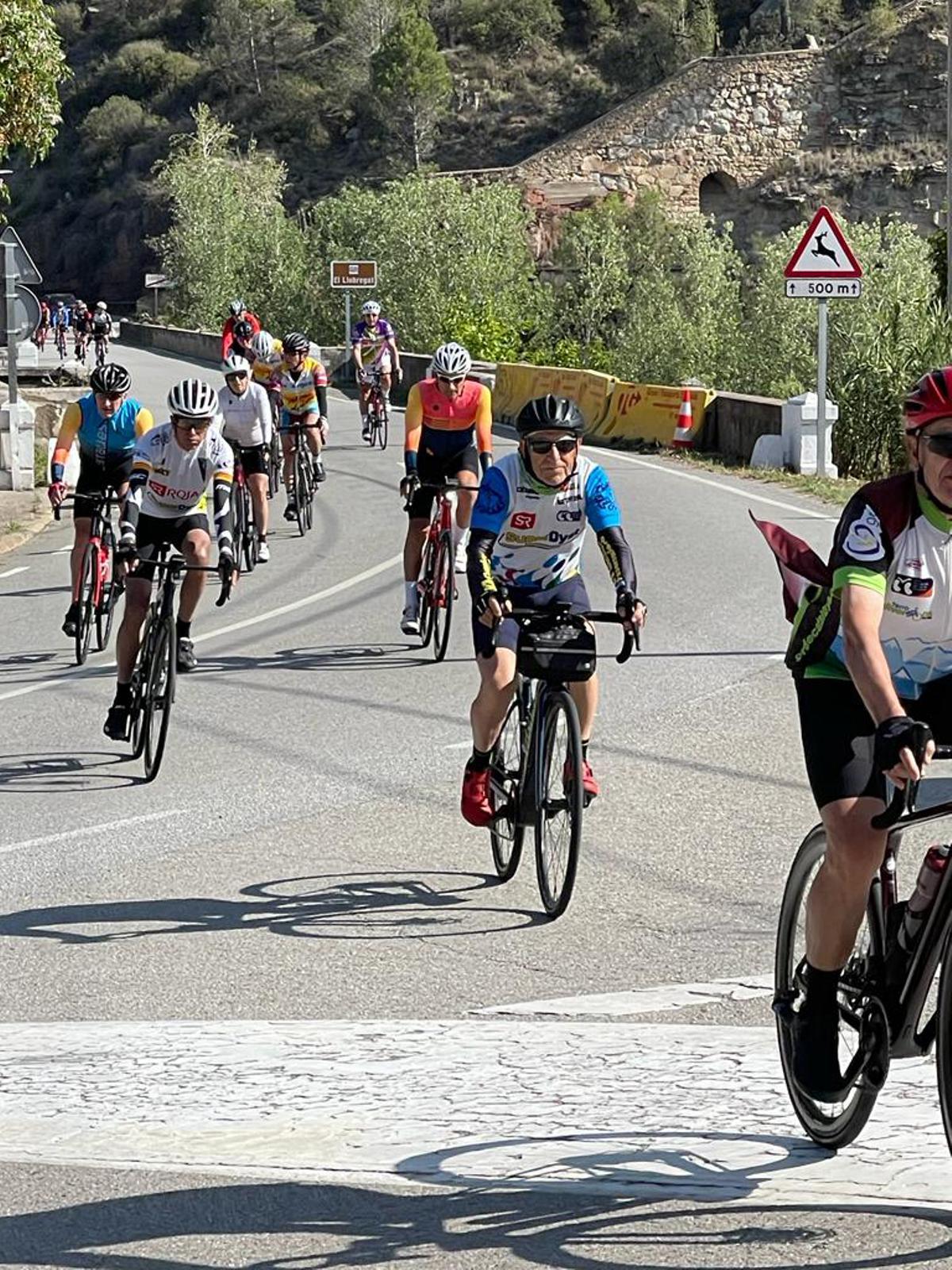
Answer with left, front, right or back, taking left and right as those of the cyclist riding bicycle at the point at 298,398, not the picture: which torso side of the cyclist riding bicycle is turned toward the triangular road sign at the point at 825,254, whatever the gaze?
left

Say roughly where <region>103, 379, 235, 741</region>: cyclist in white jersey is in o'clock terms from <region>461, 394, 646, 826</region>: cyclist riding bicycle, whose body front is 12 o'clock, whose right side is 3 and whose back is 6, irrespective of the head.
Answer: The cyclist in white jersey is roughly at 5 o'clock from the cyclist riding bicycle.

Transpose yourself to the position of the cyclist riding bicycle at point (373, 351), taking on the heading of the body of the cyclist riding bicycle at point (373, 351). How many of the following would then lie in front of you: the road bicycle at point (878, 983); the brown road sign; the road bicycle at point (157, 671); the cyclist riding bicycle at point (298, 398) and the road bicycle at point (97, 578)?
4

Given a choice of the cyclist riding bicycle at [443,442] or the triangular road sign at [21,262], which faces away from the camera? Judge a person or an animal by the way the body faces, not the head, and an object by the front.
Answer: the triangular road sign

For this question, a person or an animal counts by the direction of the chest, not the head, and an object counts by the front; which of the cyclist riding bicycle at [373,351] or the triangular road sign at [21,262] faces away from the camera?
the triangular road sign

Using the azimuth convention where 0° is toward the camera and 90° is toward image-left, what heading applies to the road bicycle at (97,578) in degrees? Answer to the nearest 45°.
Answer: approximately 0°

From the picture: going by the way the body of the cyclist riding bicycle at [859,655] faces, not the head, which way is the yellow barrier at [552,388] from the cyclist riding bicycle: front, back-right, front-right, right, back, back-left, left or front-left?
back-left

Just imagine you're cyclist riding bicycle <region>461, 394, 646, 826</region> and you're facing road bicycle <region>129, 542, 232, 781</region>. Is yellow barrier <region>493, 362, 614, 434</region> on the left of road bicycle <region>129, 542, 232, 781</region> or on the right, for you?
right
